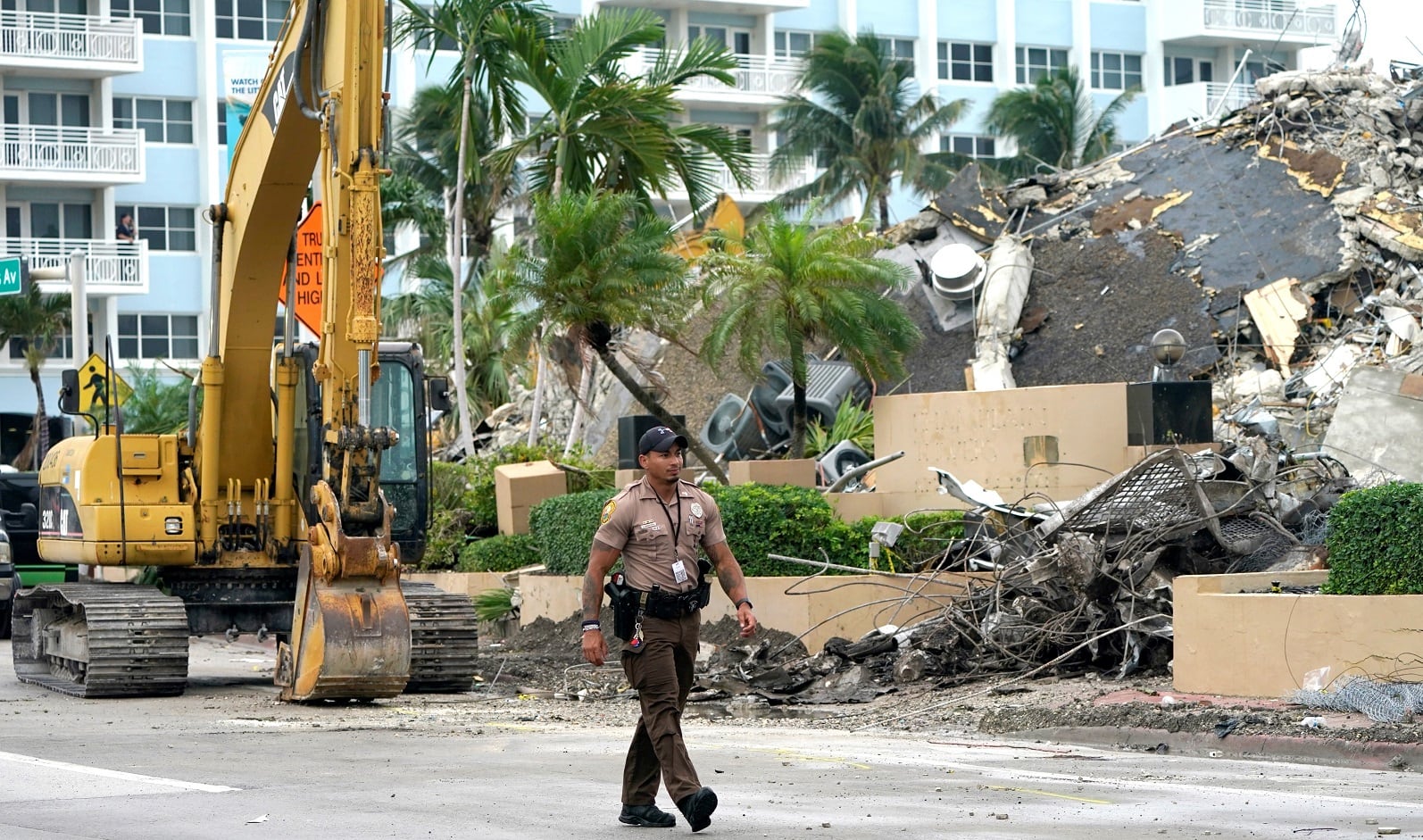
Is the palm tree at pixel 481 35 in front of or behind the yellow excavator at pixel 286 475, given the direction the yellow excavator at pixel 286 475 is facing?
behind

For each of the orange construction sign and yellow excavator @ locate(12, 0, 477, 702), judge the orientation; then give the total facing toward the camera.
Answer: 2

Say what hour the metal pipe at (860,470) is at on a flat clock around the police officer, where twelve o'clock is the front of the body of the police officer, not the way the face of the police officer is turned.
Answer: The metal pipe is roughly at 8 o'clock from the police officer.

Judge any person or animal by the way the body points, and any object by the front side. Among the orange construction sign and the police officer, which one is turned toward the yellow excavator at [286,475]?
the orange construction sign

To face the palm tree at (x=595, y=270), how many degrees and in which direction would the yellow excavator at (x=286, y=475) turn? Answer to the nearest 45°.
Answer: approximately 135° to its left

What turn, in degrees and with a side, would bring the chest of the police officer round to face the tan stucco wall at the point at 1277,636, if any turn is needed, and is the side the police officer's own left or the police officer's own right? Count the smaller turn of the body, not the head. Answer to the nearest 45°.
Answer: approximately 90° to the police officer's own left

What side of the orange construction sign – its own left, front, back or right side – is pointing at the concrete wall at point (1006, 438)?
left

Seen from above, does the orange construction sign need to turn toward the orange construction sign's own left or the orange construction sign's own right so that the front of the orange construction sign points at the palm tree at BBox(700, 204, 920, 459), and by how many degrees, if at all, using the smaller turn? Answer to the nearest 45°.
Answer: approximately 90° to the orange construction sign's own left

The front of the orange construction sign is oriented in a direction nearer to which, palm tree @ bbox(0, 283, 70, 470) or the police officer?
the police officer

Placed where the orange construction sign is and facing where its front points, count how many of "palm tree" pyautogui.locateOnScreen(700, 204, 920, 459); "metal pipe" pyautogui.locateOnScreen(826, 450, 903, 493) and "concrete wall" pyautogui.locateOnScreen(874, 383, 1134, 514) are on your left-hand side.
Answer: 3
